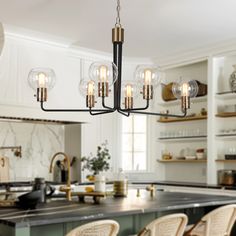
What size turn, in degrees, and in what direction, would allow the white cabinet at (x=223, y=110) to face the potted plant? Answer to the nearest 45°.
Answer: approximately 45° to its right

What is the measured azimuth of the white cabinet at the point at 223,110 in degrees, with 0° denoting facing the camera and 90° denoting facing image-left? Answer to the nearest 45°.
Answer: approximately 45°

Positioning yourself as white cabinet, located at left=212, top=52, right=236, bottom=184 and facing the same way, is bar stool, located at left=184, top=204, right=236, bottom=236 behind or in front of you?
in front

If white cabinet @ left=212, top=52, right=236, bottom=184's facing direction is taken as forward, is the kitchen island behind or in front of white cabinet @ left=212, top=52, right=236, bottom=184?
in front
